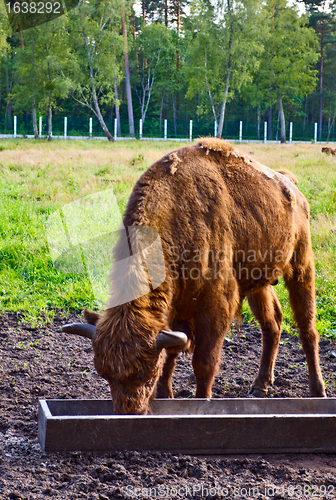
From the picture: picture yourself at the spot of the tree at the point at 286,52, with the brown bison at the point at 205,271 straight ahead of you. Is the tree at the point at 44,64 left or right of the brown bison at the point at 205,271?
right

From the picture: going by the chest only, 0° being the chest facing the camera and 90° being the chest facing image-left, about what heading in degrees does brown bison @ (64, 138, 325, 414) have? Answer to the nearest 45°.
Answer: approximately 45°

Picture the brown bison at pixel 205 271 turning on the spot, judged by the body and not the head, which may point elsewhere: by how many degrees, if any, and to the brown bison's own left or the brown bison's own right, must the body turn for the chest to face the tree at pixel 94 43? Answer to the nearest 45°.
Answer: approximately 135° to the brown bison's own right

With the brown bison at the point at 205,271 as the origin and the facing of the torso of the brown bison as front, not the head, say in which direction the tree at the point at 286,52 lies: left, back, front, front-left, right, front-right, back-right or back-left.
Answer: back-right

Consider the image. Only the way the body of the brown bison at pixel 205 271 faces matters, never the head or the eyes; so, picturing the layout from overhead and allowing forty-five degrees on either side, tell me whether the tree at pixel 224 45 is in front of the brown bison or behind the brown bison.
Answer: behind

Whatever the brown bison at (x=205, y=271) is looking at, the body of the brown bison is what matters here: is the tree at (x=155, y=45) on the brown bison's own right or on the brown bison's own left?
on the brown bison's own right
